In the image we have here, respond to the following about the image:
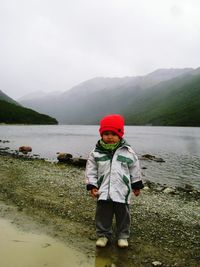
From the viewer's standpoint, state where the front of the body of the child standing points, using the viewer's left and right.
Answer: facing the viewer

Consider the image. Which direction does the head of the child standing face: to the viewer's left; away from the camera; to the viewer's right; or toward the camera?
toward the camera
